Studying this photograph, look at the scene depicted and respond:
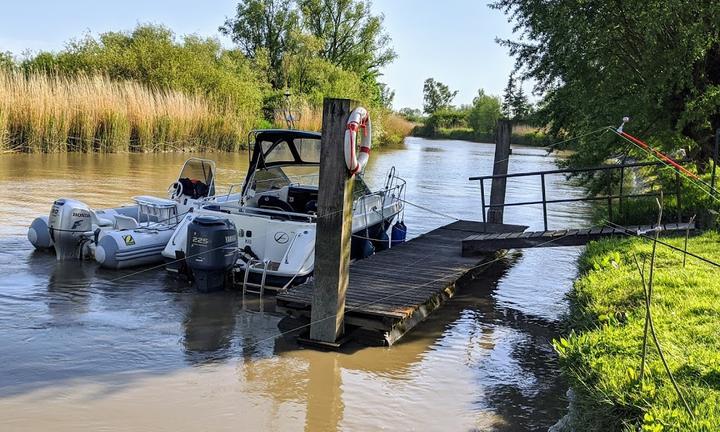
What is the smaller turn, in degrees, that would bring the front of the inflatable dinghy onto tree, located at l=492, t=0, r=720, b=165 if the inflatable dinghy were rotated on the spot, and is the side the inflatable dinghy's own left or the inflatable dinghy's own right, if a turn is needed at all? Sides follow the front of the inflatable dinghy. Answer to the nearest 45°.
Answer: approximately 45° to the inflatable dinghy's own right

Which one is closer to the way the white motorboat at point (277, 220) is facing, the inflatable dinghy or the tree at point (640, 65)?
the tree

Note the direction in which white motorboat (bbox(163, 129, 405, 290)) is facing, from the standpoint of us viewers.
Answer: facing away from the viewer and to the right of the viewer

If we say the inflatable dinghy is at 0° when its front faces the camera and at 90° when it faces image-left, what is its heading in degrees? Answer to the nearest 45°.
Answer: approximately 225°

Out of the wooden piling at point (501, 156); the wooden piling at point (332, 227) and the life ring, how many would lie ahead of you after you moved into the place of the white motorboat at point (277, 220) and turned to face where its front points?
1

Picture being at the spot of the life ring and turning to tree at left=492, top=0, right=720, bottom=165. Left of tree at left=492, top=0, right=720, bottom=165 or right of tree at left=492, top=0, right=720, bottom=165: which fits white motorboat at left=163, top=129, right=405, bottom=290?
left

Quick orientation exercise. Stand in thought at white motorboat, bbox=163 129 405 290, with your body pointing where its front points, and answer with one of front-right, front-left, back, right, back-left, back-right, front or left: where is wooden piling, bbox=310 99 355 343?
back-right

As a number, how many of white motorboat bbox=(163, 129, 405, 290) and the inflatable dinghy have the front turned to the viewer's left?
0

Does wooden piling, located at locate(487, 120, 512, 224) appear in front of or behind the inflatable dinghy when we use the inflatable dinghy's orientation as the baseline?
in front

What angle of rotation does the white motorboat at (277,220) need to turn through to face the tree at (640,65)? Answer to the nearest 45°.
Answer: approximately 45° to its right
